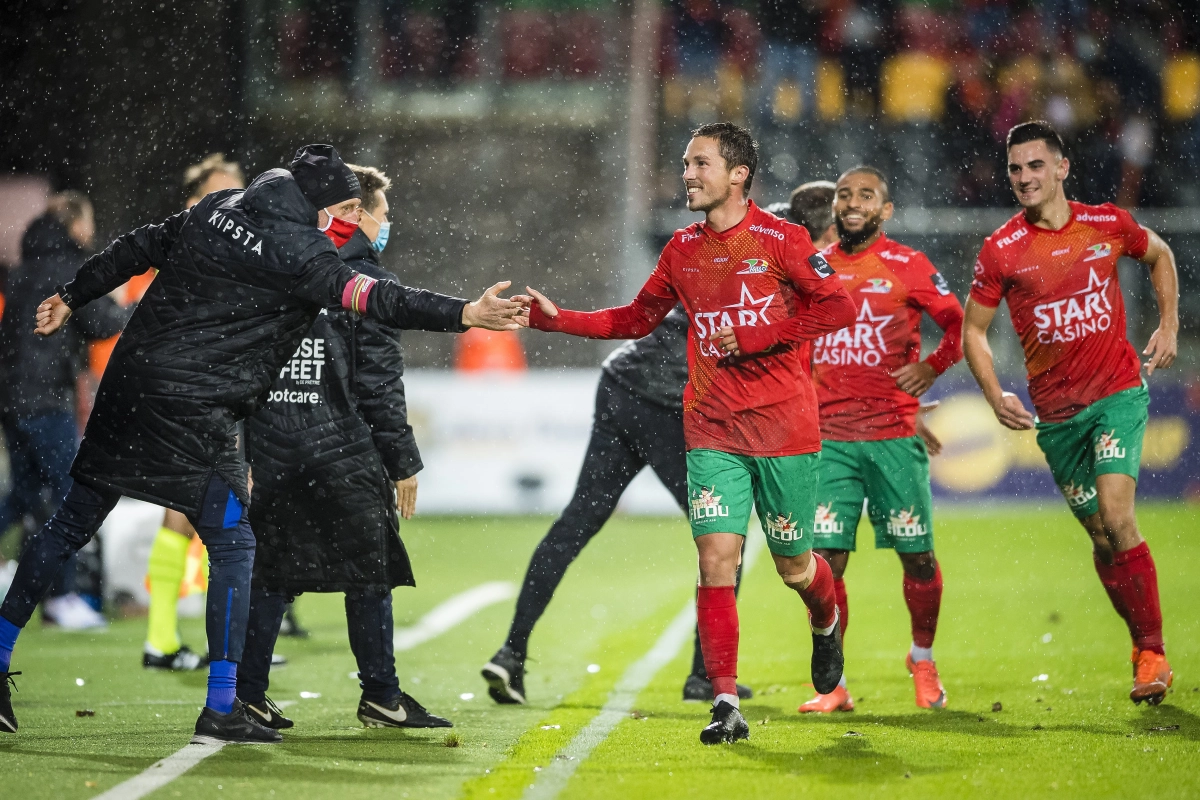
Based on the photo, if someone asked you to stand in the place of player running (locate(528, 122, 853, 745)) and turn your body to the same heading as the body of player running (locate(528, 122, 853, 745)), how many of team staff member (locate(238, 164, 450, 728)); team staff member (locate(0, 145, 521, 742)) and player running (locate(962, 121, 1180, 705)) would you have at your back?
1

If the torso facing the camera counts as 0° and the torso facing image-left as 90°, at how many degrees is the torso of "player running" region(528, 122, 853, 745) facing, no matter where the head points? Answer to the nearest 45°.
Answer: approximately 45°

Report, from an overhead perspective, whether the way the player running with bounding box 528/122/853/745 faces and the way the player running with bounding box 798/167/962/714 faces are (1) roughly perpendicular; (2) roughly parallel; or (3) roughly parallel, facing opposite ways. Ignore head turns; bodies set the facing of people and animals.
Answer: roughly parallel

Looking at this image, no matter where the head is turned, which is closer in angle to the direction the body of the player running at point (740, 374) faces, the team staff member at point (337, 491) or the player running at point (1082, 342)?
the team staff member

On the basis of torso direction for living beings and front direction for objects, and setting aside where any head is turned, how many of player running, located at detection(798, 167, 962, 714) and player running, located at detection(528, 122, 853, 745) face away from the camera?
0

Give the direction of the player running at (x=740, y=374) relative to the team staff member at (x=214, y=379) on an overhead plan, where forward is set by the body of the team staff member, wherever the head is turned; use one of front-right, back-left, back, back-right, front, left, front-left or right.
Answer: front-right

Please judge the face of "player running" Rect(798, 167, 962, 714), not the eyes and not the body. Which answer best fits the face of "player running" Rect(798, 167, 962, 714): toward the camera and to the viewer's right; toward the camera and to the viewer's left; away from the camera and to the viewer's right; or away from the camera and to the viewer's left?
toward the camera and to the viewer's left

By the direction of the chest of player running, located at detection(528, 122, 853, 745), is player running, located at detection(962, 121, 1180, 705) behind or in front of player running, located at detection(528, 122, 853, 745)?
behind

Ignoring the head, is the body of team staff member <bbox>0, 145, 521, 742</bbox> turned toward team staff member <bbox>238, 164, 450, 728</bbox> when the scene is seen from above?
yes

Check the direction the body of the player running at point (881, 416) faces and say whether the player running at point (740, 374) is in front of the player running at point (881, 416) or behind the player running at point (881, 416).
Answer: in front

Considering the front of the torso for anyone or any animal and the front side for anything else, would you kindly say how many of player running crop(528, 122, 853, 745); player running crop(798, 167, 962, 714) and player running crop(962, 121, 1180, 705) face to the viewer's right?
0

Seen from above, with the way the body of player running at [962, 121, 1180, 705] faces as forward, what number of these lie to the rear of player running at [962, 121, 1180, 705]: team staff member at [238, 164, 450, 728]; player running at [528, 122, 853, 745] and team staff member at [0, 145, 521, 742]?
0

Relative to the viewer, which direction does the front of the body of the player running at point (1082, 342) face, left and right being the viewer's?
facing the viewer and to the left of the viewer

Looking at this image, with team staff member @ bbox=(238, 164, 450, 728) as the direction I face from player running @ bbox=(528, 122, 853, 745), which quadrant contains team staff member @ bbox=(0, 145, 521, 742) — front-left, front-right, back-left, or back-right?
front-left

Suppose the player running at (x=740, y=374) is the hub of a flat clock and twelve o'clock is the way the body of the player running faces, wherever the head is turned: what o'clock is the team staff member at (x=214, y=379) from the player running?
The team staff member is roughly at 1 o'clock from the player running.

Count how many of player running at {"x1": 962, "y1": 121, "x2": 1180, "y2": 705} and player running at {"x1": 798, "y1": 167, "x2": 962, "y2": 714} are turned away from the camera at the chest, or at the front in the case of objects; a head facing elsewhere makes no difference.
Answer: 0

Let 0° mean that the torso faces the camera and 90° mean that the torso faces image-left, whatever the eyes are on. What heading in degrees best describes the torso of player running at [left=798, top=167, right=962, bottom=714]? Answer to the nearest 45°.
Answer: approximately 45°
